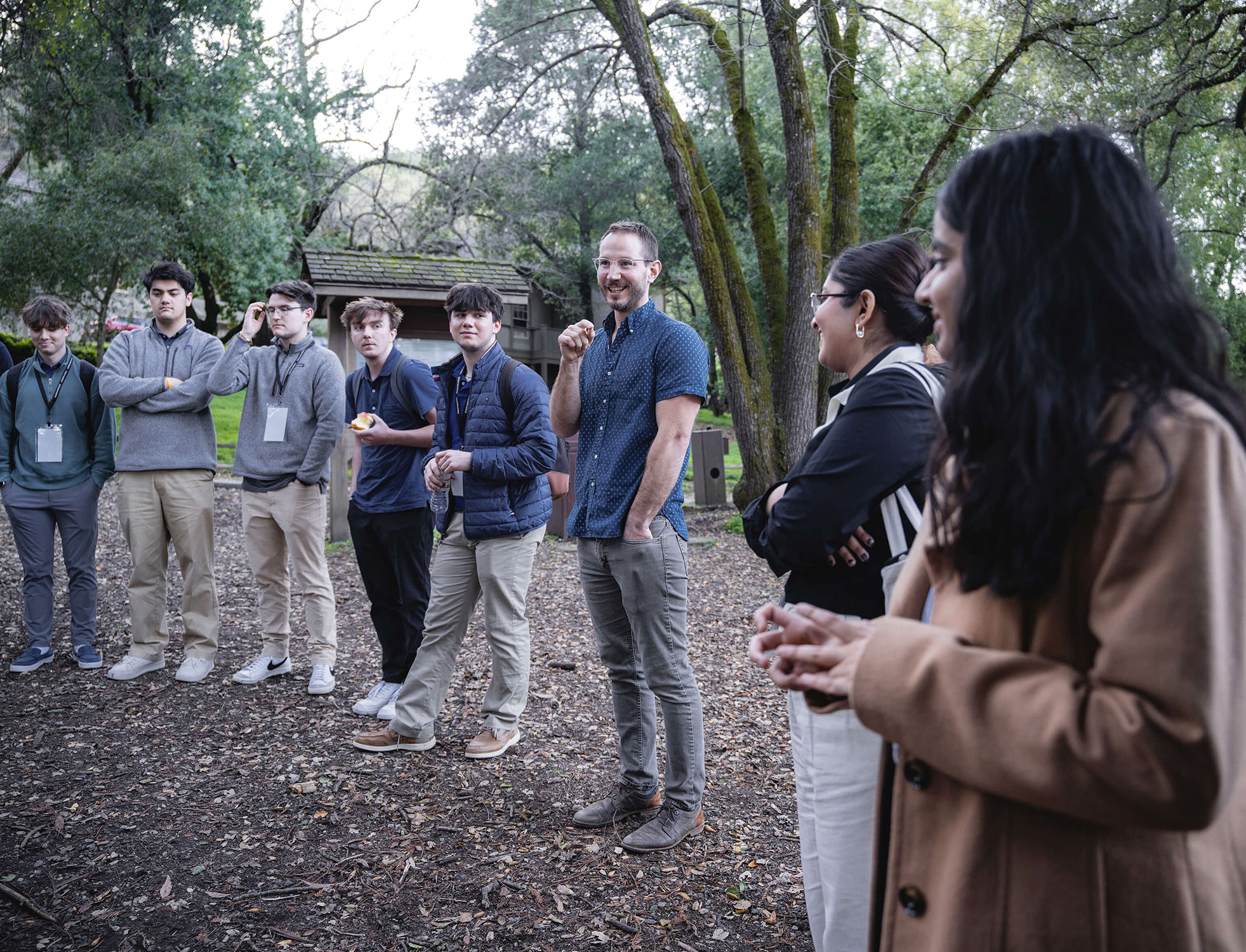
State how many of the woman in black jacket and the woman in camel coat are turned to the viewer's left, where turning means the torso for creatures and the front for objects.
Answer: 2

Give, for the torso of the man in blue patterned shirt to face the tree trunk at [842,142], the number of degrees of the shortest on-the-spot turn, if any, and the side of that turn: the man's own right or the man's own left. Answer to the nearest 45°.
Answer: approximately 135° to the man's own right

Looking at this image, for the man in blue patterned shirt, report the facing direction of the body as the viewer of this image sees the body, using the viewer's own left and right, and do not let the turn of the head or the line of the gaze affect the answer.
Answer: facing the viewer and to the left of the viewer

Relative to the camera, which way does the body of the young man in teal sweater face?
toward the camera

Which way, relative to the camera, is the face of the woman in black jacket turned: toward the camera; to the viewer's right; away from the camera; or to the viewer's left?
to the viewer's left

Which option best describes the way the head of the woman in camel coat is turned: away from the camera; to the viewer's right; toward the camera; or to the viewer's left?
to the viewer's left

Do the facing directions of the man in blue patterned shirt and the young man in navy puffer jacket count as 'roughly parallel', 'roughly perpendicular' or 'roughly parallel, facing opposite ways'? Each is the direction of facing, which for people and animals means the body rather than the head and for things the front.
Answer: roughly parallel

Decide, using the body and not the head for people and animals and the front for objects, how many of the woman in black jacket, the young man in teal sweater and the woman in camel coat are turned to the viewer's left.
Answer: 2

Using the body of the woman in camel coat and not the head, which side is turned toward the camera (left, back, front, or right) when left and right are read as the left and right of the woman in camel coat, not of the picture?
left

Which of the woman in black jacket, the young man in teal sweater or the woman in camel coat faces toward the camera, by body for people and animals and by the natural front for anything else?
the young man in teal sweater

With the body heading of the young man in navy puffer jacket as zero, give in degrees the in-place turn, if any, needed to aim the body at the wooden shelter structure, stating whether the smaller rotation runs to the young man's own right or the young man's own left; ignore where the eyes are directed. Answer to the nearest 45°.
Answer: approximately 135° to the young man's own right

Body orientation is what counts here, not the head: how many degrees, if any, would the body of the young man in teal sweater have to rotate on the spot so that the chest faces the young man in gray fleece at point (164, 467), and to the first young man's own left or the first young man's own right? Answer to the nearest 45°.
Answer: approximately 45° to the first young man's own left

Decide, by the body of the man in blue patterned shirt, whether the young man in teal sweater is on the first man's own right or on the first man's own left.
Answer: on the first man's own right

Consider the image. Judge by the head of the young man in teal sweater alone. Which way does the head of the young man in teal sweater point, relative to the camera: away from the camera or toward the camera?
toward the camera

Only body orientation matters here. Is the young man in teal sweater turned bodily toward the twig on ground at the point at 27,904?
yes

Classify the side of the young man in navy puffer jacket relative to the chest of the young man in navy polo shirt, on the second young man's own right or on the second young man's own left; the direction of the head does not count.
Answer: on the second young man's own left

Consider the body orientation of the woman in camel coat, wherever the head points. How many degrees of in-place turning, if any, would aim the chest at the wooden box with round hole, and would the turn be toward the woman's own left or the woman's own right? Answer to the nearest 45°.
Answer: approximately 90° to the woman's own right

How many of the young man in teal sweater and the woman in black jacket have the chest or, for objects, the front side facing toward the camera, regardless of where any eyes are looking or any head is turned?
1
